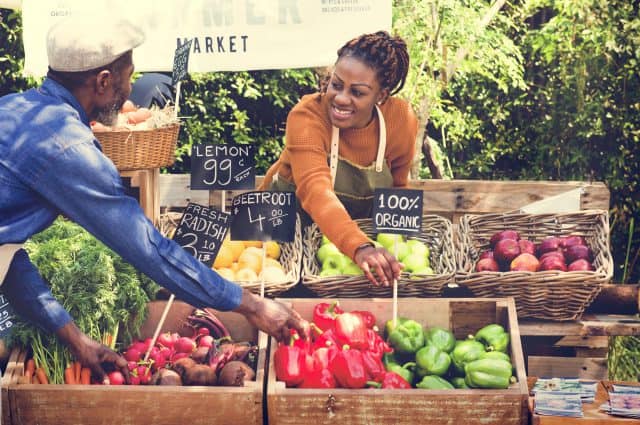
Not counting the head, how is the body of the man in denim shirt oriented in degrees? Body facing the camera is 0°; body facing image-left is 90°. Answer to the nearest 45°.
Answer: approximately 225°

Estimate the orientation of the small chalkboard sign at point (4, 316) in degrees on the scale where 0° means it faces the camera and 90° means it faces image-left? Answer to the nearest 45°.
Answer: approximately 0°

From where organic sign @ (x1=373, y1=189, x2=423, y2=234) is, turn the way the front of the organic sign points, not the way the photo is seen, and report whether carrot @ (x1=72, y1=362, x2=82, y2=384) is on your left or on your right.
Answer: on your right

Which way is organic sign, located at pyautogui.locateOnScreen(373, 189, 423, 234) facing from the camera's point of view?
toward the camera

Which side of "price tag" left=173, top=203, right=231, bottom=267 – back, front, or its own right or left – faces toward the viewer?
front

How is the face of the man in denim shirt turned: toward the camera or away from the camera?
away from the camera

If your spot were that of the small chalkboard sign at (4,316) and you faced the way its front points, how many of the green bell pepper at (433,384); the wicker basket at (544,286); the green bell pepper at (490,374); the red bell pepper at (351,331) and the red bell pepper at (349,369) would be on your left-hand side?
5

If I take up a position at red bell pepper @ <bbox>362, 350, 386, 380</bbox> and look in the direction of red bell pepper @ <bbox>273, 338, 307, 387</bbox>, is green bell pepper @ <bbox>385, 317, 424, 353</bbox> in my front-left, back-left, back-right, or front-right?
back-right

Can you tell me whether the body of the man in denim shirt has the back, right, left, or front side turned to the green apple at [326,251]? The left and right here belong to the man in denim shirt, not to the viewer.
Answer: front

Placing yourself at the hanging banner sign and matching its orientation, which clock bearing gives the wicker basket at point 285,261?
The wicker basket is roughly at 12 o'clock from the hanging banner sign.
